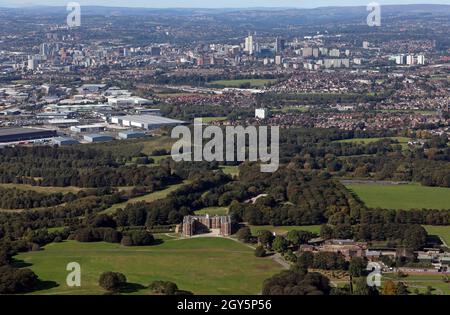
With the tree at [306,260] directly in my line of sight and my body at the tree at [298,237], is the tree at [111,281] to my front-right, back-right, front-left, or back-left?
front-right

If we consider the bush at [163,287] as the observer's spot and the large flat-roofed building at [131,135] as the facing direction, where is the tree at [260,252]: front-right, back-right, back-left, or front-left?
front-right

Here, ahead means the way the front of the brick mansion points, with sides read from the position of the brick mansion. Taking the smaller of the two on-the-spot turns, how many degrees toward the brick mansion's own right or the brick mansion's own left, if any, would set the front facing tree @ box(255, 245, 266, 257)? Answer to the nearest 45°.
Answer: approximately 45° to the brick mansion's own left

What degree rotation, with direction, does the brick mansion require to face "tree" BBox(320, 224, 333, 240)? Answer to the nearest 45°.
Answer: approximately 90° to its left

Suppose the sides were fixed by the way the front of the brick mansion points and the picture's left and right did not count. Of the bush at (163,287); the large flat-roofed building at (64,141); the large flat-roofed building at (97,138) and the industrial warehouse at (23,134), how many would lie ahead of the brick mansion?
1

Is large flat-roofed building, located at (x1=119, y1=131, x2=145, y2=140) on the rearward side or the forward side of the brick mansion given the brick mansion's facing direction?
on the rearward side

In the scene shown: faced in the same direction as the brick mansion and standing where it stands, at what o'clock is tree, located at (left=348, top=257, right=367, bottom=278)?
The tree is roughly at 11 o'clock from the brick mansion.

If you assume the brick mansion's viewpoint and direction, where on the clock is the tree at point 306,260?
The tree is roughly at 11 o'clock from the brick mansion.

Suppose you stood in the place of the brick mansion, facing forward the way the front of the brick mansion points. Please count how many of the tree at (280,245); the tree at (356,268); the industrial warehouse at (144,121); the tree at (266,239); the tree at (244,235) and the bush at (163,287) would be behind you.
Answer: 1

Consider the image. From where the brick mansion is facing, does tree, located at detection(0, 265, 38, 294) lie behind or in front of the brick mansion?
in front

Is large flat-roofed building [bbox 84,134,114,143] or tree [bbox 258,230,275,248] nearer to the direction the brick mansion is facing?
the tree

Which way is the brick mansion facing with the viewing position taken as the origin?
facing the viewer

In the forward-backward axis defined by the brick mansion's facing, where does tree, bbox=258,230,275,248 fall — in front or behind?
in front

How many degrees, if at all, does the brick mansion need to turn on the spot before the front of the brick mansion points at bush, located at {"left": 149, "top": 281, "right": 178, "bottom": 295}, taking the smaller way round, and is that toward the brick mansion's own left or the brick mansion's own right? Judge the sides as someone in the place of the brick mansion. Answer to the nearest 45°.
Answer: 0° — it already faces it

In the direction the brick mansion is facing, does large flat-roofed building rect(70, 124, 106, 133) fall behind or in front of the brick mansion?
behind

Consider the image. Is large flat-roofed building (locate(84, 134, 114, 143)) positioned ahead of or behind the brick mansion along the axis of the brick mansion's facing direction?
behind

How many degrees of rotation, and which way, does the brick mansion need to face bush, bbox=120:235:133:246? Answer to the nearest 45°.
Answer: approximately 45° to its right

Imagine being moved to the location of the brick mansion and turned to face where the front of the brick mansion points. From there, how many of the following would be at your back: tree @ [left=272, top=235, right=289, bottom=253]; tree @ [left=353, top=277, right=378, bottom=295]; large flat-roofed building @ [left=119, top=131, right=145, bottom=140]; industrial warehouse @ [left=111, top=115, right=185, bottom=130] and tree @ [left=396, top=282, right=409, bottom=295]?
2

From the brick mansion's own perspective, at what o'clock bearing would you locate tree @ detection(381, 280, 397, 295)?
The tree is roughly at 11 o'clock from the brick mansion.

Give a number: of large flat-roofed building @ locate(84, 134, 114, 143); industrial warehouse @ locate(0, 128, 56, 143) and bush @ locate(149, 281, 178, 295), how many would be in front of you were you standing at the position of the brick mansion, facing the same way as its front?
1
